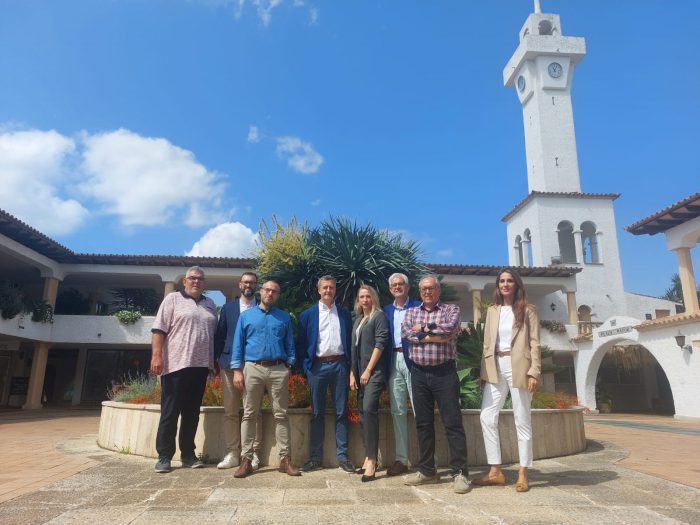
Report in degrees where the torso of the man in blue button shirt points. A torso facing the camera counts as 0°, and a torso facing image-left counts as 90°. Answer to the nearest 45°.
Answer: approximately 0°

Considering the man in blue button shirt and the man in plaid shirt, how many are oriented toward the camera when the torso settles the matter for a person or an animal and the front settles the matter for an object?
2

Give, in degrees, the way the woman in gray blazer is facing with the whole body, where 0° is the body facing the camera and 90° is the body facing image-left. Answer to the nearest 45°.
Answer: approximately 45°

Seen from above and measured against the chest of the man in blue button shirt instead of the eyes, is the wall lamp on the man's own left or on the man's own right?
on the man's own left

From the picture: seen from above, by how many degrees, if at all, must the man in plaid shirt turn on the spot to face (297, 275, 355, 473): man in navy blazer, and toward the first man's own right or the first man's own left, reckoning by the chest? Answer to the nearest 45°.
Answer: approximately 90° to the first man's own right

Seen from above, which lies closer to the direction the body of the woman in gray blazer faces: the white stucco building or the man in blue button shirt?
the man in blue button shirt
